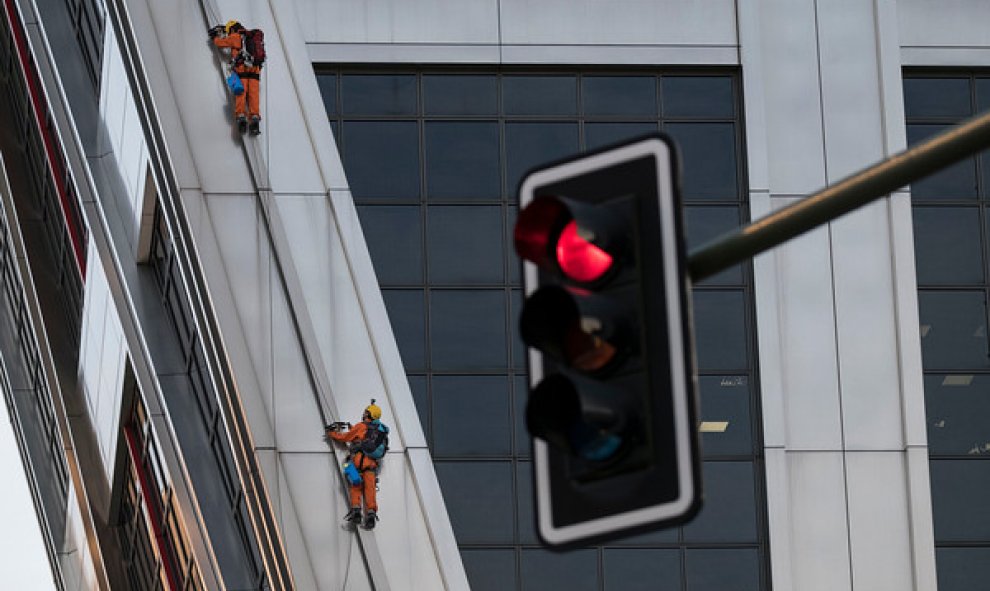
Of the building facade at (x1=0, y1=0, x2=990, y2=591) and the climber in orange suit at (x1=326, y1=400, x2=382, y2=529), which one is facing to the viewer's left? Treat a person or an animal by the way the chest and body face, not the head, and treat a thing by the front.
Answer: the climber in orange suit

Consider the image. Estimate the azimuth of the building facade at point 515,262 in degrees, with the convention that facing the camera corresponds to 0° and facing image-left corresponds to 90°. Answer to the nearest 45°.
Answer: approximately 0°

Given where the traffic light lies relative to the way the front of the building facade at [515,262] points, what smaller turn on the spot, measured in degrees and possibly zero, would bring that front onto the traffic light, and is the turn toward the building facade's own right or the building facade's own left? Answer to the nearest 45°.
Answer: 0° — it already faces it

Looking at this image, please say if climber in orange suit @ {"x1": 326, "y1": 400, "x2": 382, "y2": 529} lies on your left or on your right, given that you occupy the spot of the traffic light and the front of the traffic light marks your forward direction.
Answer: on your right

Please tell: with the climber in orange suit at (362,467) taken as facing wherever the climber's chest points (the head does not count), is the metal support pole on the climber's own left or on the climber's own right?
on the climber's own left

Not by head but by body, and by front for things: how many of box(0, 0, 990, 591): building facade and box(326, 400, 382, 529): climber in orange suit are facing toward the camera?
1

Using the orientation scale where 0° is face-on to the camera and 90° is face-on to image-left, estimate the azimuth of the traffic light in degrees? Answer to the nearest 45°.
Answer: approximately 45°

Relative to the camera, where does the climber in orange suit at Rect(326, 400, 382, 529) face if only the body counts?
to the viewer's left

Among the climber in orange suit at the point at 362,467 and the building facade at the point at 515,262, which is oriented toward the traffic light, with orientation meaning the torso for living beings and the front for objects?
the building facade

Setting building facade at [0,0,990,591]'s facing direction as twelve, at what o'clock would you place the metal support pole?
The metal support pole is roughly at 12 o'clock from the building facade.
